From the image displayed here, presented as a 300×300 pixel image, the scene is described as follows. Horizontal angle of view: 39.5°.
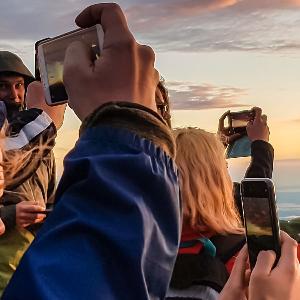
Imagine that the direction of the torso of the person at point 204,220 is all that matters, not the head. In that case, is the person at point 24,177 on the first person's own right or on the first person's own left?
on the first person's own left

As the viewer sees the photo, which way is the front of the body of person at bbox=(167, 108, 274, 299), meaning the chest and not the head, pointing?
away from the camera

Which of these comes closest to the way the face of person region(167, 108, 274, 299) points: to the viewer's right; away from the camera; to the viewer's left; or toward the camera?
away from the camera
